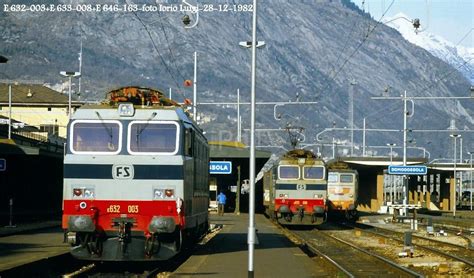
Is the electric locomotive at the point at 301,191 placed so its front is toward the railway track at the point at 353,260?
yes

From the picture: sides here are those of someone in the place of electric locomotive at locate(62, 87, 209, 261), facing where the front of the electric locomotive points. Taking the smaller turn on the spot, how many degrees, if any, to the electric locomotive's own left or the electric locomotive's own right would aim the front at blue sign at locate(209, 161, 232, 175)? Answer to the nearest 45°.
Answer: approximately 180°

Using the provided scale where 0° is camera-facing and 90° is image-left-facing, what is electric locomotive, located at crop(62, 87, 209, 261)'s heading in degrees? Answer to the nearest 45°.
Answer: approximately 0°

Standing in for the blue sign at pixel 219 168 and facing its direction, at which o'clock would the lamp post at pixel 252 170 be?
The lamp post is roughly at 12 o'clock from the blue sign.

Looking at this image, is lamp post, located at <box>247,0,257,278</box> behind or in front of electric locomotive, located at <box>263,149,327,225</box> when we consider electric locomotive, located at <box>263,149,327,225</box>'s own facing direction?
in front

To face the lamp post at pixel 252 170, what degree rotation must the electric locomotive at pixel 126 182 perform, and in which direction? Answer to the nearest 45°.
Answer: approximately 45° to its left

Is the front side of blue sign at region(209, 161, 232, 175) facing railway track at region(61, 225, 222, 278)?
yes

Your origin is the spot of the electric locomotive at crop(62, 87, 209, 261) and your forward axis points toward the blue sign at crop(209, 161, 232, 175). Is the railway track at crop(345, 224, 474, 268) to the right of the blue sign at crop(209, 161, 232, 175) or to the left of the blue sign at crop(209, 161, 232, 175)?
right

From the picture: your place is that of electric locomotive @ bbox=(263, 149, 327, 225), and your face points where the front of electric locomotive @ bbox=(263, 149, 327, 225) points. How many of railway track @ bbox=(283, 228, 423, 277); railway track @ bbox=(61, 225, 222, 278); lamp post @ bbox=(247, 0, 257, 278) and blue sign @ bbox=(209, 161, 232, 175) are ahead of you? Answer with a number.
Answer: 3

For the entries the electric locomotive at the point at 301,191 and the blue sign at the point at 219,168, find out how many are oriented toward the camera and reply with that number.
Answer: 2
